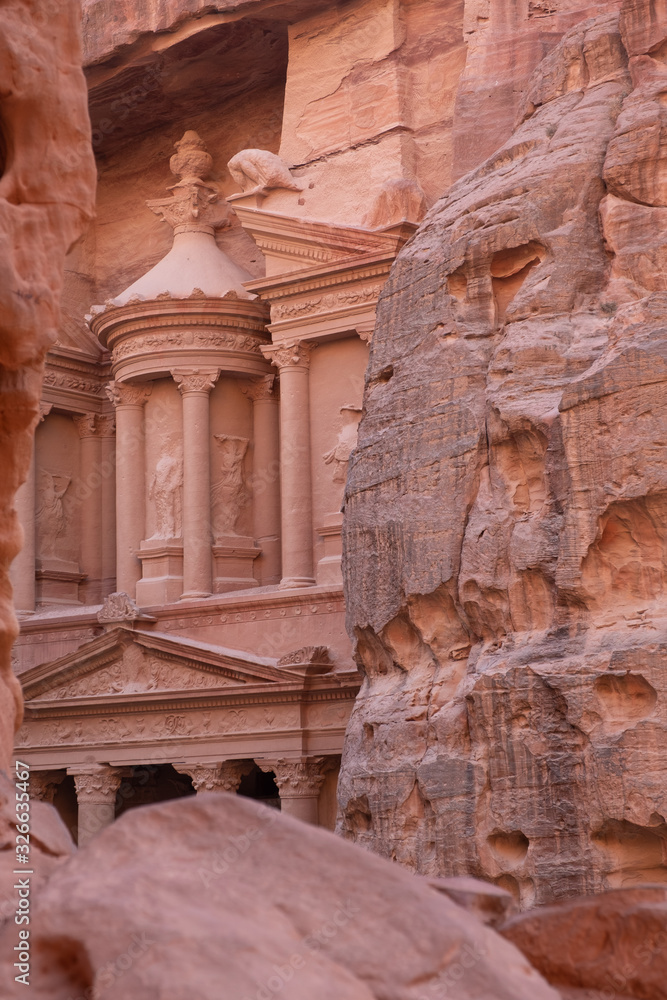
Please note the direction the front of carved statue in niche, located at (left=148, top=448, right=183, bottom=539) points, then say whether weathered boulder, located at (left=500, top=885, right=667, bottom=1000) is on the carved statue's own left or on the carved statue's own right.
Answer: on the carved statue's own left

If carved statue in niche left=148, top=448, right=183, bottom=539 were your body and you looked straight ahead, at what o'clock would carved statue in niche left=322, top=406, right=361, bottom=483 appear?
carved statue in niche left=322, top=406, right=361, bottom=483 is roughly at 9 o'clock from carved statue in niche left=148, top=448, right=183, bottom=539.

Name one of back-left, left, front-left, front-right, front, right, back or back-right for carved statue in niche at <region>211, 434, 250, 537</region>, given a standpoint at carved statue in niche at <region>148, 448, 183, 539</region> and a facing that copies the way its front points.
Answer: back-left

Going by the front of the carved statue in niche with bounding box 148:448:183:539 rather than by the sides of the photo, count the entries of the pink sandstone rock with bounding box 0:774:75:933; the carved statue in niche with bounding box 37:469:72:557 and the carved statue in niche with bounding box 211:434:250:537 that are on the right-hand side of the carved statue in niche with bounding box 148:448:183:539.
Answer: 1

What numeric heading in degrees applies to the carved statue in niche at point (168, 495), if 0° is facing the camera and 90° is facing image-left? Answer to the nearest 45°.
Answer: approximately 45°

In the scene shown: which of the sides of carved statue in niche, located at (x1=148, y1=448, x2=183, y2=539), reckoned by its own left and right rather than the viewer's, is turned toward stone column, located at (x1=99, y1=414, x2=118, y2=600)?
right

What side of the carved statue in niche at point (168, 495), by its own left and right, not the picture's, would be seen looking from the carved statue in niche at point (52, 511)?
right

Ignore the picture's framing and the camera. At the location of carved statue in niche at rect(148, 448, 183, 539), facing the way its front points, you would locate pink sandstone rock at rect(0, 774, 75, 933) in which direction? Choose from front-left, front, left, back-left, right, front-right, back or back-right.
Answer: front-left

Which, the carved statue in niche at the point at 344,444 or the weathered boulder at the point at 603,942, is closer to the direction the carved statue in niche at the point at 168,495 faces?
the weathered boulder

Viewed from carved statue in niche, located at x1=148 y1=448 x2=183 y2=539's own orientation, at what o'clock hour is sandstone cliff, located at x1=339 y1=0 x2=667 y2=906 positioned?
The sandstone cliff is roughly at 10 o'clock from the carved statue in niche.
